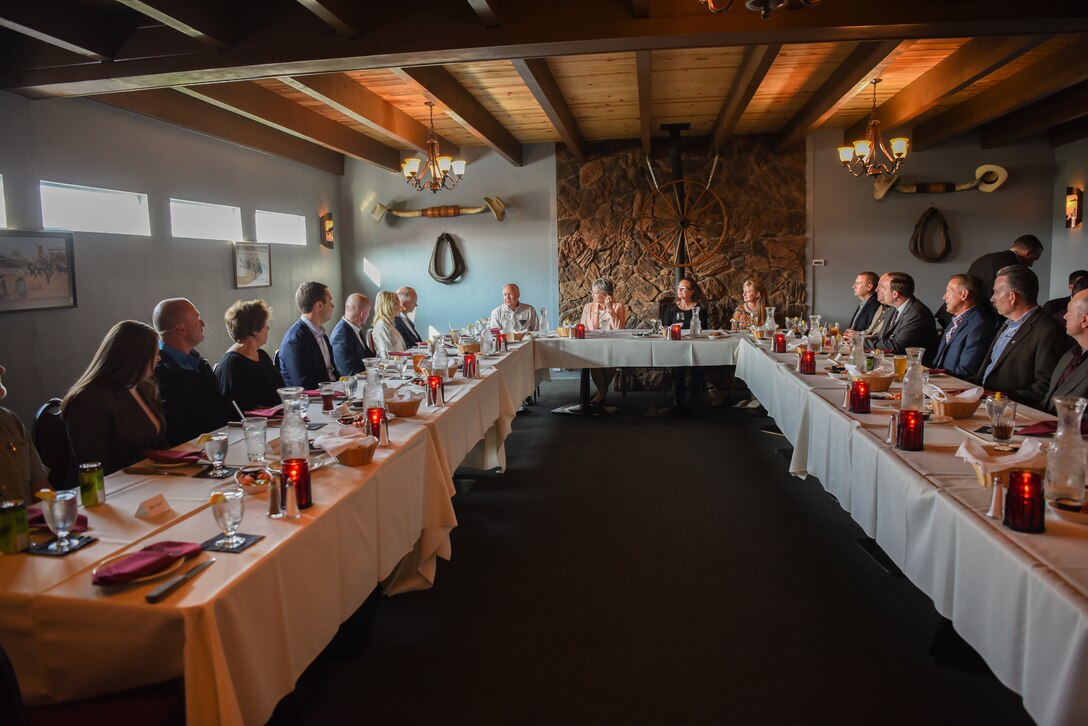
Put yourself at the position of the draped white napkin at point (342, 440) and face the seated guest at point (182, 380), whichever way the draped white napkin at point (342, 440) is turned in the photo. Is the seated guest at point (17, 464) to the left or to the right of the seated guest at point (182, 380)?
left

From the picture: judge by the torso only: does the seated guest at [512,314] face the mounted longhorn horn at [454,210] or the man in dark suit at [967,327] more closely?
the man in dark suit

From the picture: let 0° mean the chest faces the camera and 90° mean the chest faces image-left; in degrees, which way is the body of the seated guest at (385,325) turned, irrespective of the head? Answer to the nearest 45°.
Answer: approximately 270°

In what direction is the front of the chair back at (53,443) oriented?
to the viewer's right

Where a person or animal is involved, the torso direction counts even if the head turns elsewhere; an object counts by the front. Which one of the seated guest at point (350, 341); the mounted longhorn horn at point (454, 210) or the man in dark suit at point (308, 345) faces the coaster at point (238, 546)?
the mounted longhorn horn

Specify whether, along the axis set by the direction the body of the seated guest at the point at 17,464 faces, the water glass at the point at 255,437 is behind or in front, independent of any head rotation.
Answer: in front

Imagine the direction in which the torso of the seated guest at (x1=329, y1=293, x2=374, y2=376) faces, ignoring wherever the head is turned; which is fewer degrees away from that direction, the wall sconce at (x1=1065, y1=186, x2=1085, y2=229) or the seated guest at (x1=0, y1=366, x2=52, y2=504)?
the wall sconce

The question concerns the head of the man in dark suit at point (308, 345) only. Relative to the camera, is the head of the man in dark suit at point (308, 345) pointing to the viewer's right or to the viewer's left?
to the viewer's right

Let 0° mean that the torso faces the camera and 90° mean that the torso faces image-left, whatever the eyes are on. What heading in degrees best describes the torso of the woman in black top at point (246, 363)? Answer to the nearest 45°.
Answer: approximately 270°

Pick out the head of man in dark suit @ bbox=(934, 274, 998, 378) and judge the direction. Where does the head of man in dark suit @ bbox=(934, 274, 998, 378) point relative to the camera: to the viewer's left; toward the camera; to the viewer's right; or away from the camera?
to the viewer's left

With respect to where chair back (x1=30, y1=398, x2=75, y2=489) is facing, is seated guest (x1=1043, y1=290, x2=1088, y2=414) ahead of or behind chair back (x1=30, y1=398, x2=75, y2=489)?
ahead

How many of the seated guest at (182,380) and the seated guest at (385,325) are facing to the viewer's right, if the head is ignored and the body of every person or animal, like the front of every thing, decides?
2

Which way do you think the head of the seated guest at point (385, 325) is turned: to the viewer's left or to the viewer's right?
to the viewer's right

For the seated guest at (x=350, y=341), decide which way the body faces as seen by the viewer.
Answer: to the viewer's right

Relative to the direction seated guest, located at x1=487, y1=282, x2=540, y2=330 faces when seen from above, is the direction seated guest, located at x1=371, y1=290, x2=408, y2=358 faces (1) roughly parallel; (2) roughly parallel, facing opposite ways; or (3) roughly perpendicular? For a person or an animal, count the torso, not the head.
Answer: roughly perpendicular
